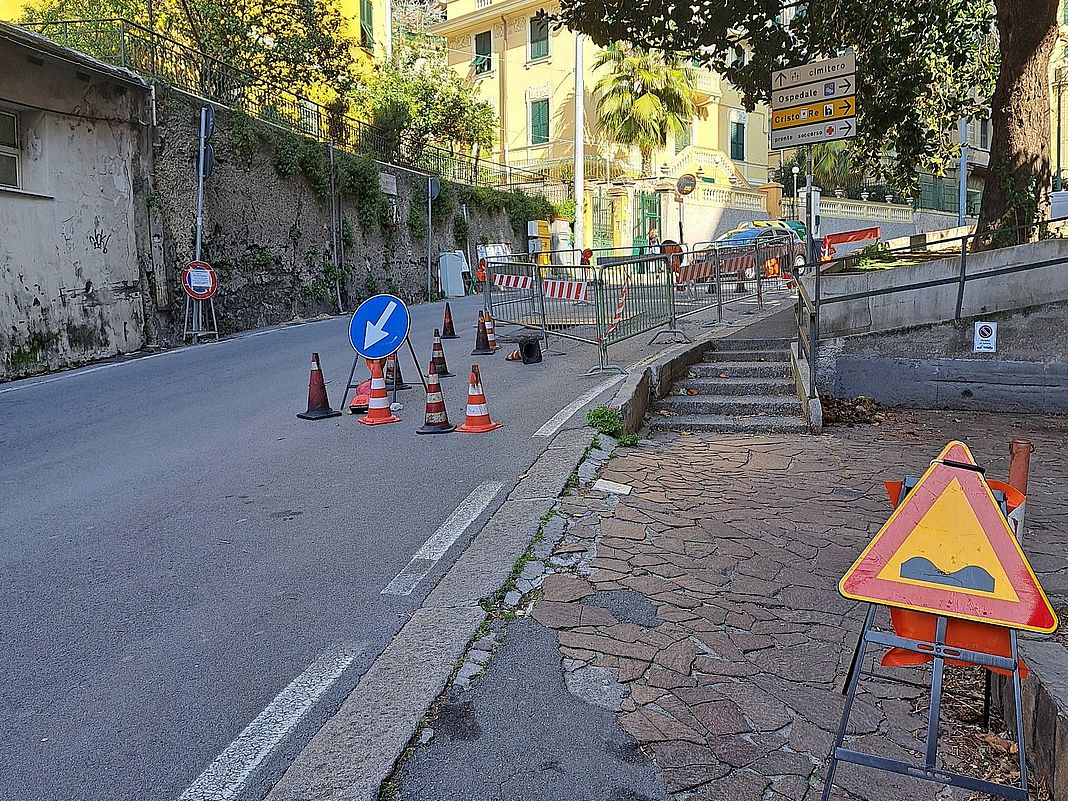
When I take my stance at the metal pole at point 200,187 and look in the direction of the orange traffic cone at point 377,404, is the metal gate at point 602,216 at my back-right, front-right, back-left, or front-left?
back-left

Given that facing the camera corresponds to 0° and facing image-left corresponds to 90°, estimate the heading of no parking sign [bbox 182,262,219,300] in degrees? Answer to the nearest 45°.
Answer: approximately 0°

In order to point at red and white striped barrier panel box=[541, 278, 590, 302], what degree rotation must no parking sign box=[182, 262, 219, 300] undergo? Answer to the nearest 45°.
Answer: approximately 45° to its left

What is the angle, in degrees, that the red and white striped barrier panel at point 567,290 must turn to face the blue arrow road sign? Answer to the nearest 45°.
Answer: approximately 45° to its right

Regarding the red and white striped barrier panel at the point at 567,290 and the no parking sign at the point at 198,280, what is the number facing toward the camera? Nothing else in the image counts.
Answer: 2

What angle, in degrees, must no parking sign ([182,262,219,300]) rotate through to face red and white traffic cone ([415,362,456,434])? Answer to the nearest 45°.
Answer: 0° — it already faces it

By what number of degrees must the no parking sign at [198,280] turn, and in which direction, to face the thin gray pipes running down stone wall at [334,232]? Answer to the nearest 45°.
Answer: approximately 135° to its left

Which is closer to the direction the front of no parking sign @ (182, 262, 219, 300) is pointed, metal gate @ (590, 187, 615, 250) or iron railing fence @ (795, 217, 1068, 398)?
the iron railing fence

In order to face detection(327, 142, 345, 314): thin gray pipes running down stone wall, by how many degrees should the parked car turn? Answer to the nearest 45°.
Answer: approximately 45° to its right

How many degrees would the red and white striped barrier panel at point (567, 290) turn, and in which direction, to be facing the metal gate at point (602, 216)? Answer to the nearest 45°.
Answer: approximately 180°

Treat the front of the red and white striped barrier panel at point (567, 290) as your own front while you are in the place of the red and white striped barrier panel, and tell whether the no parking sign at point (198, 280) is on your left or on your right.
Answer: on your right

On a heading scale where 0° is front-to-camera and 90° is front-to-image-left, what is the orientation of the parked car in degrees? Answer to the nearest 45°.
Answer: approximately 45°

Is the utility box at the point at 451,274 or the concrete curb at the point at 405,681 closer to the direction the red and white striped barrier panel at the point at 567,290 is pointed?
the concrete curb
